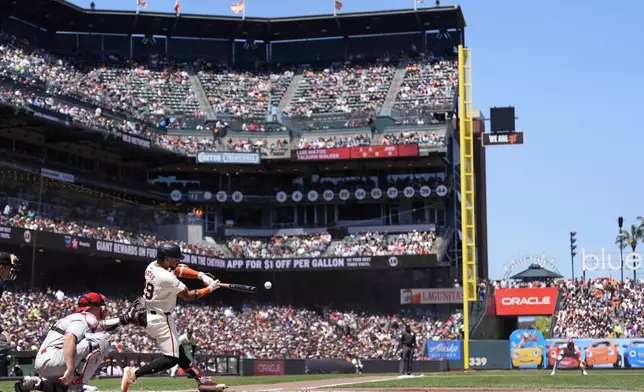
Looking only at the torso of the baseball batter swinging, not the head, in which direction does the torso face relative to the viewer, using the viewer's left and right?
facing to the right of the viewer

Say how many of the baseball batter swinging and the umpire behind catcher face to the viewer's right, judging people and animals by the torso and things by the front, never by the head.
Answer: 2

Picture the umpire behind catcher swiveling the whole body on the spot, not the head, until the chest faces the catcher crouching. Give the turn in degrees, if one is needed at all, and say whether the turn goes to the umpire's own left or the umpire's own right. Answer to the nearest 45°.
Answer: approximately 45° to the umpire's own right

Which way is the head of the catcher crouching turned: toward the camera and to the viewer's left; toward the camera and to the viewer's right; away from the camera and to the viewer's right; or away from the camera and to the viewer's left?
away from the camera and to the viewer's right

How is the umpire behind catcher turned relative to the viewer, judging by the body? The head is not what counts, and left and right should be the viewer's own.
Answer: facing to the right of the viewer

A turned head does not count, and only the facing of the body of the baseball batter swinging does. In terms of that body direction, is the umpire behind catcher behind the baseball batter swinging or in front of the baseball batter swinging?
behind
